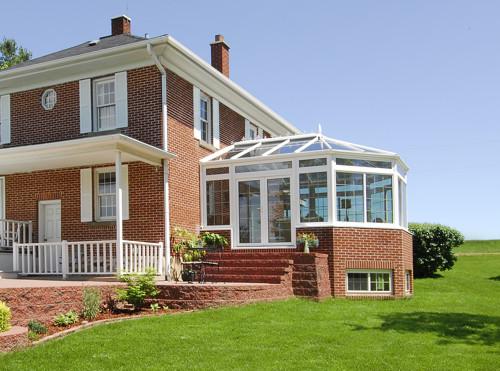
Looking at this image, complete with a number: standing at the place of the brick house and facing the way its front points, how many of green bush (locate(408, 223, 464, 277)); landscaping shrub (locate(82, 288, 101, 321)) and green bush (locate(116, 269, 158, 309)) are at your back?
1

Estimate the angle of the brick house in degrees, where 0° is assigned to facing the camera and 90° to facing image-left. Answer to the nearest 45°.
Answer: approximately 45°

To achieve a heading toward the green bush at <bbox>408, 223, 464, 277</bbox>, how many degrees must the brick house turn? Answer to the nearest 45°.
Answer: approximately 180°

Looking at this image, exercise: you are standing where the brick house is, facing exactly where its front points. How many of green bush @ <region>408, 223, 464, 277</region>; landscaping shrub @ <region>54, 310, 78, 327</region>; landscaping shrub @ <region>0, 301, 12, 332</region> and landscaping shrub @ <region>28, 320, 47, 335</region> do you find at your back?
1

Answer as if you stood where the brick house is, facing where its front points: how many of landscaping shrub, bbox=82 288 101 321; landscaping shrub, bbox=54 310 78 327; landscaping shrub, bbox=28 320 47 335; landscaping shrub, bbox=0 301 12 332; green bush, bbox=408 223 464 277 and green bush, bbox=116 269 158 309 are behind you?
1

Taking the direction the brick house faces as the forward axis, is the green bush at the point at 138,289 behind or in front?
in front
